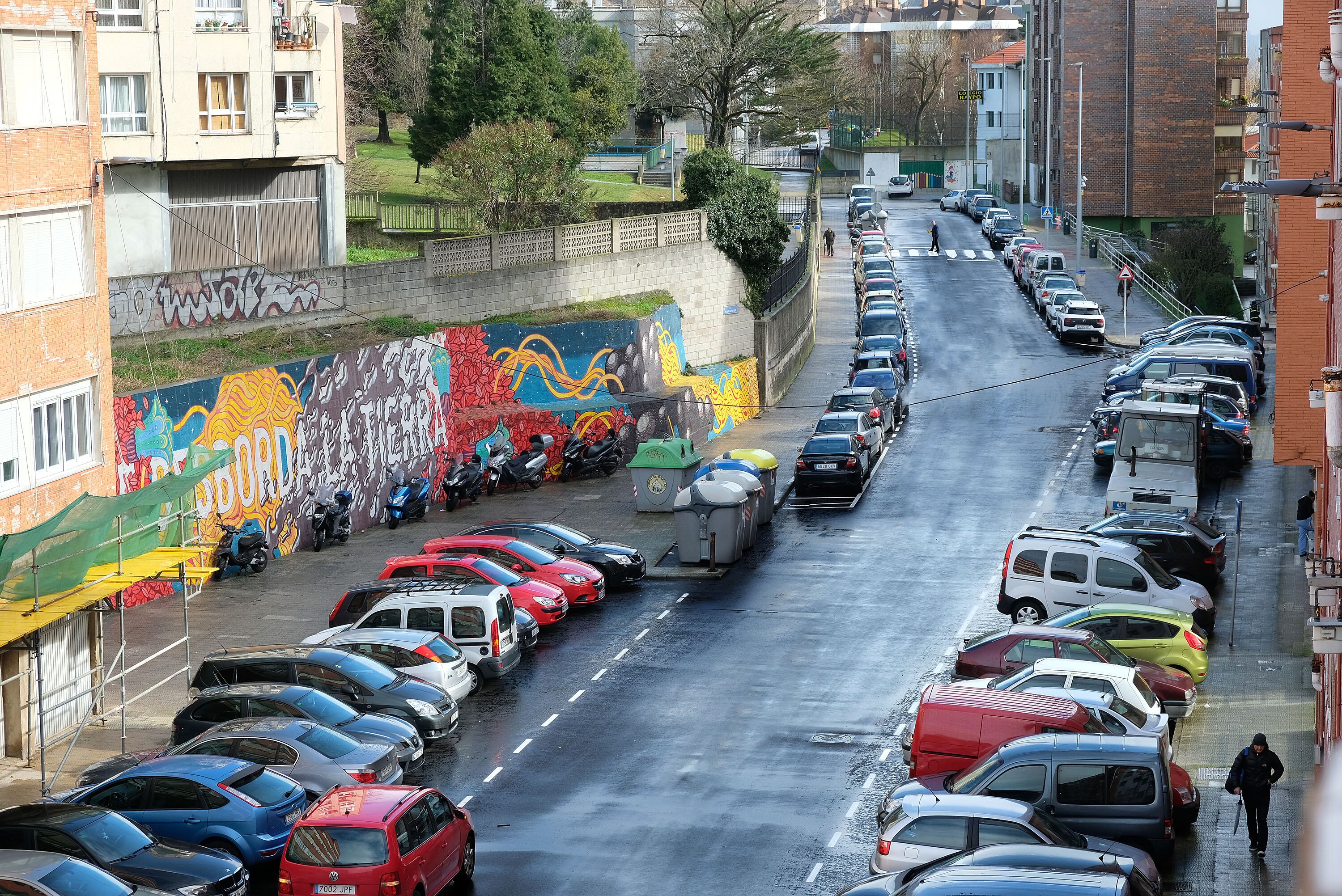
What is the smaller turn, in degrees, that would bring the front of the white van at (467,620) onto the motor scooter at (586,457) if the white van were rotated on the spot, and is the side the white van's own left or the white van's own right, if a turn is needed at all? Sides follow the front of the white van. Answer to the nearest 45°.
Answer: approximately 45° to the white van's own right

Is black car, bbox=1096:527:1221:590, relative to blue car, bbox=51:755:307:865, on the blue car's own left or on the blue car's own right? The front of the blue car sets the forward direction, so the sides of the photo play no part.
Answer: on the blue car's own right

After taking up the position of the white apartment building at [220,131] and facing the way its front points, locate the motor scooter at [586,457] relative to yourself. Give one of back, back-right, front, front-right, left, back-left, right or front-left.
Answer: front-left

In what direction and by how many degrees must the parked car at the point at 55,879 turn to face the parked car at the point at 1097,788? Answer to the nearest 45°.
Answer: approximately 45° to its left

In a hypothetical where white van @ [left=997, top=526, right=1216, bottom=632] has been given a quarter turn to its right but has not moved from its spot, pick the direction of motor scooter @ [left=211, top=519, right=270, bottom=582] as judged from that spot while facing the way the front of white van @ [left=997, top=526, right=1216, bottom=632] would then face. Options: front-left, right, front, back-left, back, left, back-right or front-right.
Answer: right

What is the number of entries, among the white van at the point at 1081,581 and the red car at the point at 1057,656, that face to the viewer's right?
2

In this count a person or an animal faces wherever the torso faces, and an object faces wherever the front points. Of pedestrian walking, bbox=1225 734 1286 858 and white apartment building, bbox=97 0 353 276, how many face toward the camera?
2

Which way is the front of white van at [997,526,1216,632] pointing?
to the viewer's right

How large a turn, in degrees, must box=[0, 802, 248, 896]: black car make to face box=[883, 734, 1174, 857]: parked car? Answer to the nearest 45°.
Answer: approximately 45° to its left
